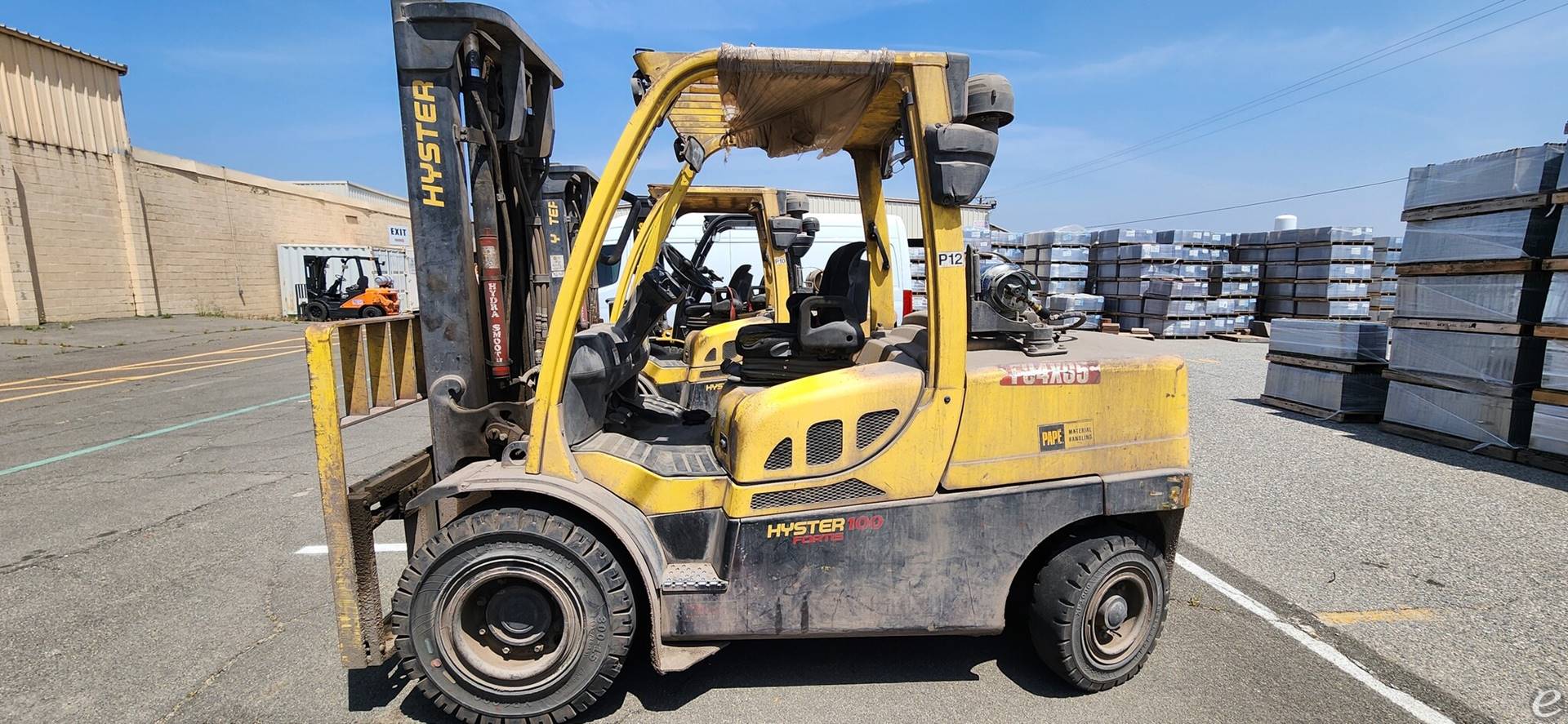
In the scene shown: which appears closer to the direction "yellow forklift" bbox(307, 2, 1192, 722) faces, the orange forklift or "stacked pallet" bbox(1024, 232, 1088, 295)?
the orange forklift

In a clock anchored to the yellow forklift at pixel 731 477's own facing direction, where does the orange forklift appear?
The orange forklift is roughly at 2 o'clock from the yellow forklift.

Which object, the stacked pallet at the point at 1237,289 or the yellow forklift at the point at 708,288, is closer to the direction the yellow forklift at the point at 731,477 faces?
the yellow forklift

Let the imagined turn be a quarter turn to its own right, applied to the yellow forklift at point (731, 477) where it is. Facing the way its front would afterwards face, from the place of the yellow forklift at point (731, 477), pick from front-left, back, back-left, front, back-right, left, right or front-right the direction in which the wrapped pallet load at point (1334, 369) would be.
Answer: front-right

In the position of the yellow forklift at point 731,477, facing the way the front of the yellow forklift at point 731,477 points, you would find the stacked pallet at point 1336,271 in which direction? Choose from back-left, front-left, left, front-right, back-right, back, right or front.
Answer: back-right

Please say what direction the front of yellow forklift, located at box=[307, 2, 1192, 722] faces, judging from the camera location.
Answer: facing to the left of the viewer

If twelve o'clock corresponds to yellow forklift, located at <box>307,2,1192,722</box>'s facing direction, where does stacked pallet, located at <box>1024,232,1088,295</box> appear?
The stacked pallet is roughly at 4 o'clock from the yellow forklift.

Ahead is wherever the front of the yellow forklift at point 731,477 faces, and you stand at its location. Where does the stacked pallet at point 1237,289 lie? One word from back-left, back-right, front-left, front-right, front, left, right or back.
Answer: back-right

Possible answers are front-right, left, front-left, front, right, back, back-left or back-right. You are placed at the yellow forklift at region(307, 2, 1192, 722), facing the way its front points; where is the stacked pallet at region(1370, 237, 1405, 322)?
back-right

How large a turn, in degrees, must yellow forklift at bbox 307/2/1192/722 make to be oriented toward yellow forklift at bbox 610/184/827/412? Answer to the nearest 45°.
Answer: approximately 90° to its right
